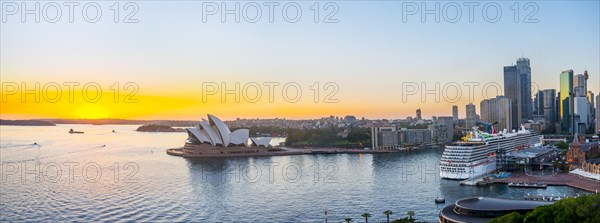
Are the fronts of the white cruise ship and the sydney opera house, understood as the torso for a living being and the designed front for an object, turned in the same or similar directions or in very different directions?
very different directions

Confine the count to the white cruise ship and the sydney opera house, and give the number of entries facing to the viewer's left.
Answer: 1
